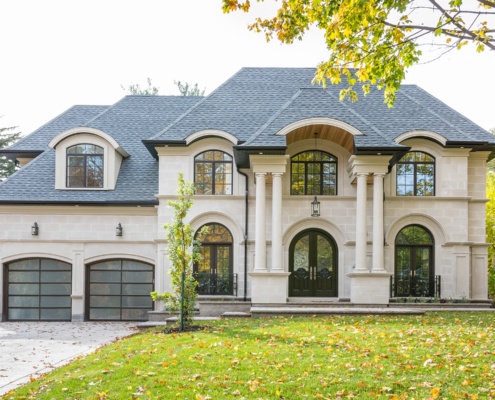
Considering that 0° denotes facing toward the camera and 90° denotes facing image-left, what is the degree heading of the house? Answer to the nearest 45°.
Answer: approximately 0°
